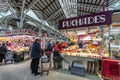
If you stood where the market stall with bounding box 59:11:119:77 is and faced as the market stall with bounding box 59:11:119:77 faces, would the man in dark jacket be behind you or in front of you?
in front

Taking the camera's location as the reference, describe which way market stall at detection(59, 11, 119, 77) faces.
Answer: facing the viewer and to the left of the viewer

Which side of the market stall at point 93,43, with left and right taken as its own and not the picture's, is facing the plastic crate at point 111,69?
left

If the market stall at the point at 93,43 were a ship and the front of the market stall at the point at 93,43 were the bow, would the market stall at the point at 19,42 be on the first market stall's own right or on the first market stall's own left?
on the first market stall's own right

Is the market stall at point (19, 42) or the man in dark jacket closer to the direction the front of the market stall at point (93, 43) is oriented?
the man in dark jacket
